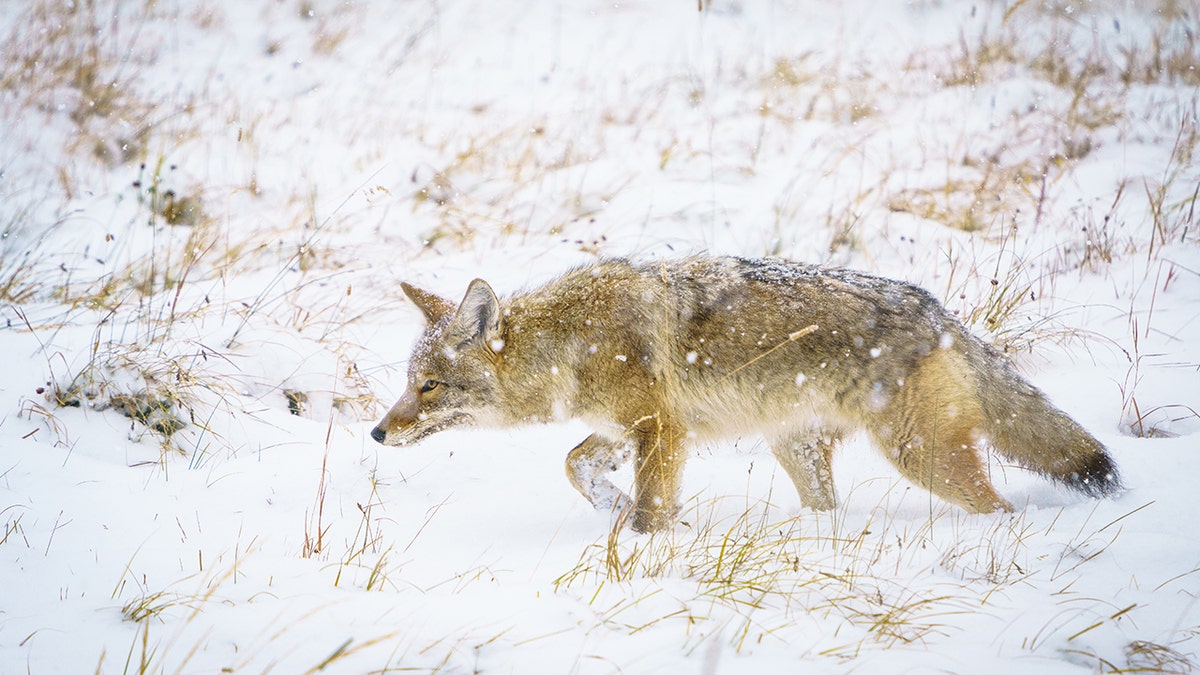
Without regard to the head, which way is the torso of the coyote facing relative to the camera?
to the viewer's left
